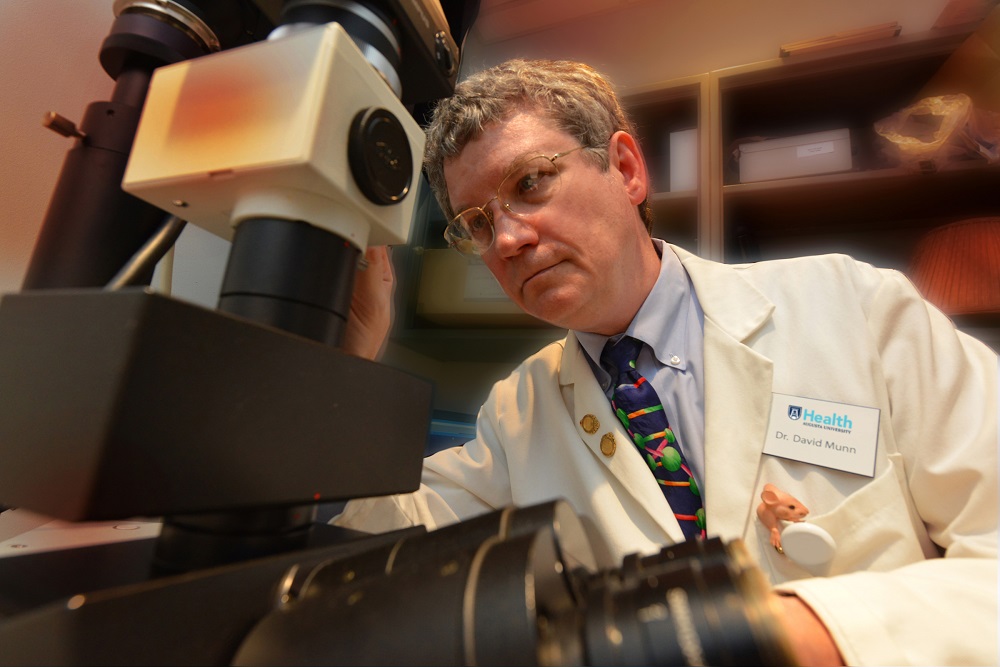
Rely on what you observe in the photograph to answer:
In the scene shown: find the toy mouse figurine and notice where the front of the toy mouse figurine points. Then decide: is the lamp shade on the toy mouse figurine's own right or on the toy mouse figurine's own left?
on the toy mouse figurine's own left

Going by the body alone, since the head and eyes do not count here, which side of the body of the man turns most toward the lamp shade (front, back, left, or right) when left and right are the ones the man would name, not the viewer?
back

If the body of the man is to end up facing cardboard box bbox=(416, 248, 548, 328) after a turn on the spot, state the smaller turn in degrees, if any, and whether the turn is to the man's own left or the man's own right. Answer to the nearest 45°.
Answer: approximately 90° to the man's own right
